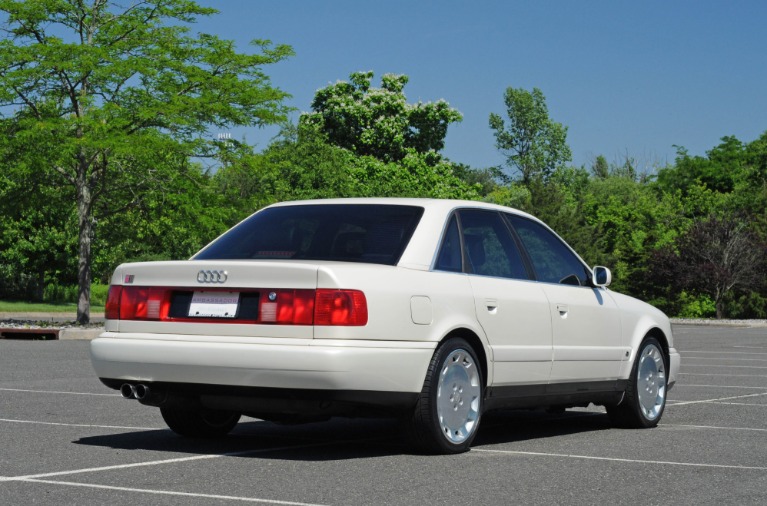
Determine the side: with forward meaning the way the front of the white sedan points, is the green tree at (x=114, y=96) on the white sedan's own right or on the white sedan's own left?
on the white sedan's own left

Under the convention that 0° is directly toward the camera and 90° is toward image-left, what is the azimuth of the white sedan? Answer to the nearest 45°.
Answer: approximately 225°
